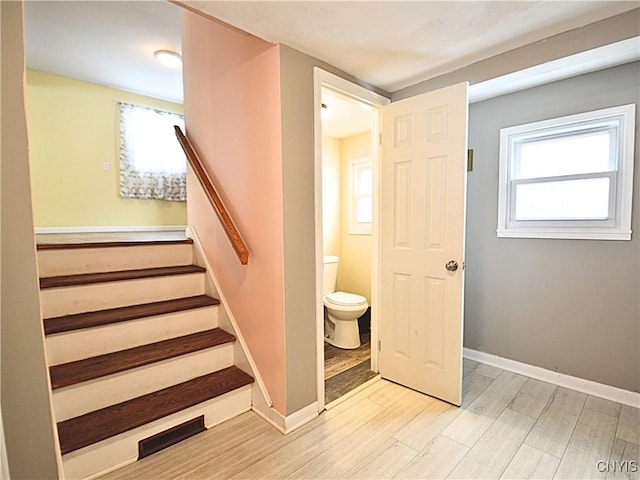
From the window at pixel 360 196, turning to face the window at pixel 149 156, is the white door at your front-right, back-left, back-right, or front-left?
back-left

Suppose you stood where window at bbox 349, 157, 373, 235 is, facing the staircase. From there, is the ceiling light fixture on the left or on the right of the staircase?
right

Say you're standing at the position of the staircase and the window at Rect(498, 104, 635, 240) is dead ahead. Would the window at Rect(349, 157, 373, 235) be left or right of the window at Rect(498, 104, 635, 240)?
left

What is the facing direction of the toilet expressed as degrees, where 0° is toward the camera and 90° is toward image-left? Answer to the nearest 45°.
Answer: approximately 315°

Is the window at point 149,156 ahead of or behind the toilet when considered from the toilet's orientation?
behind

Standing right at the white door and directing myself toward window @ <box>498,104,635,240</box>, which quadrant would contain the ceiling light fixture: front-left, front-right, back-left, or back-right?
back-left

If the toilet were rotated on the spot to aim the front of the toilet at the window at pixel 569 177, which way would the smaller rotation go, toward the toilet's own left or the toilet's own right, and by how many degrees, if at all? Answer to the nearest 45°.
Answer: approximately 45° to the toilet's own left

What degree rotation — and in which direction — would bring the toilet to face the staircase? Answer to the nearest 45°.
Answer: approximately 90° to its right
